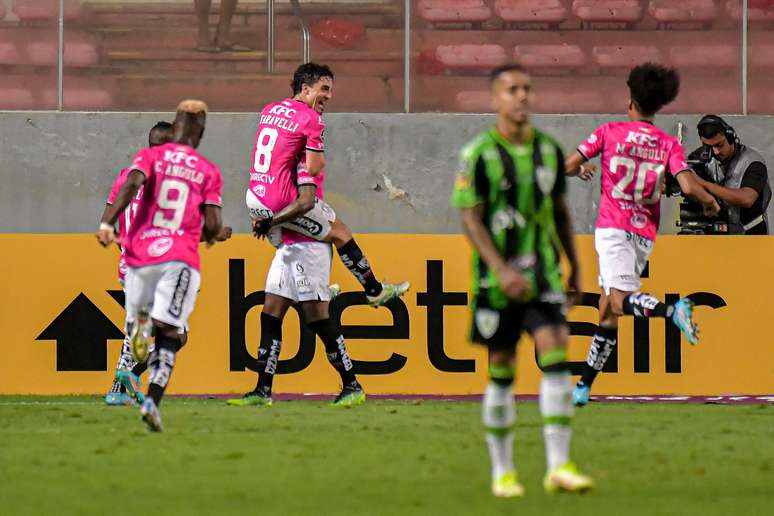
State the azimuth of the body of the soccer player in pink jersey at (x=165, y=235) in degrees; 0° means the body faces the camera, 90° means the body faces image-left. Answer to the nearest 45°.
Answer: approximately 180°

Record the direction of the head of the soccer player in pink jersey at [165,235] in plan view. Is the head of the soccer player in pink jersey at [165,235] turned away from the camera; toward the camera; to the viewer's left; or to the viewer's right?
away from the camera

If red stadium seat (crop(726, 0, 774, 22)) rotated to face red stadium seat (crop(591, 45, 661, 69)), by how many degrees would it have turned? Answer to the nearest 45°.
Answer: approximately 90° to its right

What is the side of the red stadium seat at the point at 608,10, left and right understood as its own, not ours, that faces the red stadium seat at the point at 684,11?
left
